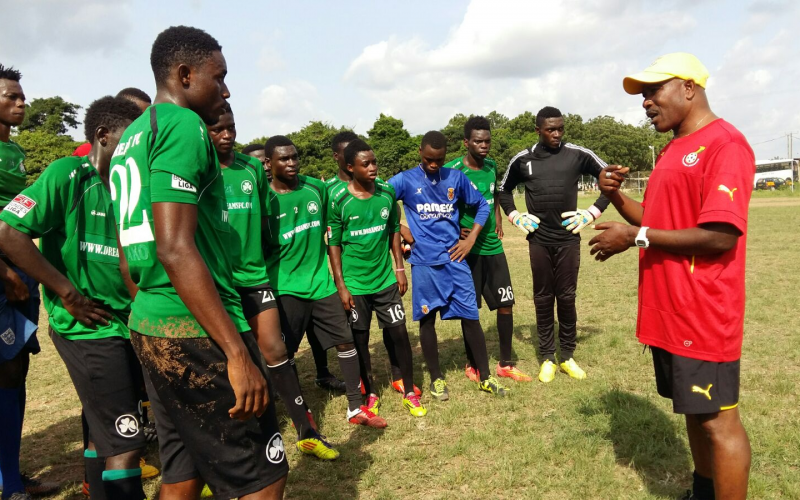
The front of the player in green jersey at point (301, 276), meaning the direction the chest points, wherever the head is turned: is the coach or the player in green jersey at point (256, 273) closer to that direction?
the coach

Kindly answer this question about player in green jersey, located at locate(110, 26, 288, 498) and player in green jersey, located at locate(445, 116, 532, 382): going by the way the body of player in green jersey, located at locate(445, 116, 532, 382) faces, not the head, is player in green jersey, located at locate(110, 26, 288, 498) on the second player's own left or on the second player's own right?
on the second player's own right

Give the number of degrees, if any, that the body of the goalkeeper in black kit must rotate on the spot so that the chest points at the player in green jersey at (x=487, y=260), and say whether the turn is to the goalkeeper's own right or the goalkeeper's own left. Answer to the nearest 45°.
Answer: approximately 90° to the goalkeeper's own right

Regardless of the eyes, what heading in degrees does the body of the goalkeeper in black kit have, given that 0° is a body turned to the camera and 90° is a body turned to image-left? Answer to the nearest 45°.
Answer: approximately 0°

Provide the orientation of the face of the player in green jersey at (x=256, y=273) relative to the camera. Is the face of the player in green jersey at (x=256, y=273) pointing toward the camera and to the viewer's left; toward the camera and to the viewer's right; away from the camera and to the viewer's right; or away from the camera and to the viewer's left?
toward the camera and to the viewer's right

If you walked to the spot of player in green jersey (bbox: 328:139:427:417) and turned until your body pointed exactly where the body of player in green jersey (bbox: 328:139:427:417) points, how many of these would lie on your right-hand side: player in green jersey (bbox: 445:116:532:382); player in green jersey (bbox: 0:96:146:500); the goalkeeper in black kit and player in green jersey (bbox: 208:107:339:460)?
2

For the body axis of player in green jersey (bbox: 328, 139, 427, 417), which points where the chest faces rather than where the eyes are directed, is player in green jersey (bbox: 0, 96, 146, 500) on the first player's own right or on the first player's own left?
on the first player's own right

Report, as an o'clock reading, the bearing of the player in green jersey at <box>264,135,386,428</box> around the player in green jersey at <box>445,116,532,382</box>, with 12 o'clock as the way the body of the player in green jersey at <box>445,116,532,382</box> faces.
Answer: the player in green jersey at <box>264,135,386,428</box> is roughly at 3 o'clock from the player in green jersey at <box>445,116,532,382</box>.

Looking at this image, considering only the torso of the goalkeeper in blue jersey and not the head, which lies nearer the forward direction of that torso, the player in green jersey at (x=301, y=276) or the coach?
the coach

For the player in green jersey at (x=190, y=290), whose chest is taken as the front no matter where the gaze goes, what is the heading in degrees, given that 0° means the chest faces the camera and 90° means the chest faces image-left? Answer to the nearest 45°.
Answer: approximately 270°

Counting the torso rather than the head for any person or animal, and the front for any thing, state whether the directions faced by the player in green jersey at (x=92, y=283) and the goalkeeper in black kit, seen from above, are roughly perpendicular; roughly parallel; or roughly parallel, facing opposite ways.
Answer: roughly perpendicular
